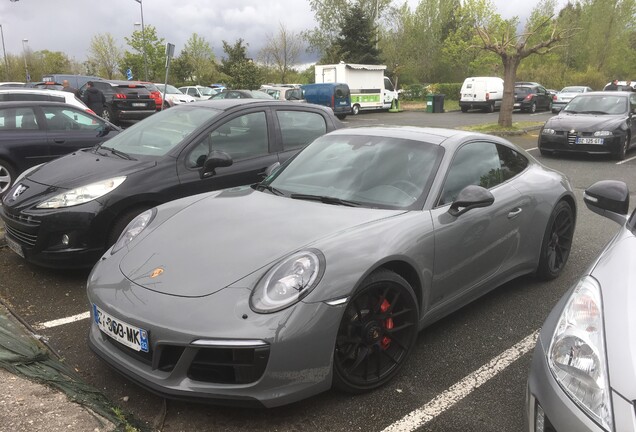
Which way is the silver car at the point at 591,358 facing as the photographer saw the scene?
facing the viewer and to the left of the viewer

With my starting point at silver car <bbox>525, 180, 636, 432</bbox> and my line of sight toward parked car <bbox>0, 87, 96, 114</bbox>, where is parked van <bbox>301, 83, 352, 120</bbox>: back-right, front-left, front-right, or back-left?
front-right

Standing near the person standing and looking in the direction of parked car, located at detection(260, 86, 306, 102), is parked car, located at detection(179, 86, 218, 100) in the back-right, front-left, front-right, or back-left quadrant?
front-left

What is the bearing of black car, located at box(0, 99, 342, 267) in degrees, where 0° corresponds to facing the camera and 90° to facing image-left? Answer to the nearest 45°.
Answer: approximately 45°

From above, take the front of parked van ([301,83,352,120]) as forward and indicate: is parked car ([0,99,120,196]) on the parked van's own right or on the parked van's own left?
on the parked van's own left

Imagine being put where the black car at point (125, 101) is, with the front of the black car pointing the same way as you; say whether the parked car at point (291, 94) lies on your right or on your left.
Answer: on your right

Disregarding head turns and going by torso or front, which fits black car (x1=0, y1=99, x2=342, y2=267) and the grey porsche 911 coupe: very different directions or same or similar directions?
same or similar directions

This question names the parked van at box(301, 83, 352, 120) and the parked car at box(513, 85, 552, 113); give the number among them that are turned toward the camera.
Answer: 0

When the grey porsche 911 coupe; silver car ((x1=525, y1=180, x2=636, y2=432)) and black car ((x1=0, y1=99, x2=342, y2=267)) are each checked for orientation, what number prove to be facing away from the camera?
0

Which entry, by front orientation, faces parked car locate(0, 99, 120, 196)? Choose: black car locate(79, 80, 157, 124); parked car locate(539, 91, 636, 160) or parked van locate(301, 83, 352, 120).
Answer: parked car locate(539, 91, 636, 160)

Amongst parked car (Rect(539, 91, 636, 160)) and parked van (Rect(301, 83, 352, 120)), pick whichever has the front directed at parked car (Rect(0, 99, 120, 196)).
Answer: parked car (Rect(539, 91, 636, 160))

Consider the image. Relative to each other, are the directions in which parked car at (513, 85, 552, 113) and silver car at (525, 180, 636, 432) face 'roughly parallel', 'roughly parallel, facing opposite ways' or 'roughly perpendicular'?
roughly parallel, facing opposite ways

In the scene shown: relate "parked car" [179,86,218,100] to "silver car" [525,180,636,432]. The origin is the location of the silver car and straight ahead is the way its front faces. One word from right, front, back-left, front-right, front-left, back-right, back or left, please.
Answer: right

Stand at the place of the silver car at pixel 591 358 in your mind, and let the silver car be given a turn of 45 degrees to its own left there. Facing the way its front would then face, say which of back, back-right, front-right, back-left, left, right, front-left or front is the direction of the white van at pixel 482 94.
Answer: back

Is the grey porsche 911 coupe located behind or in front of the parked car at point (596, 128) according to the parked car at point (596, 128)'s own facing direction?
in front
